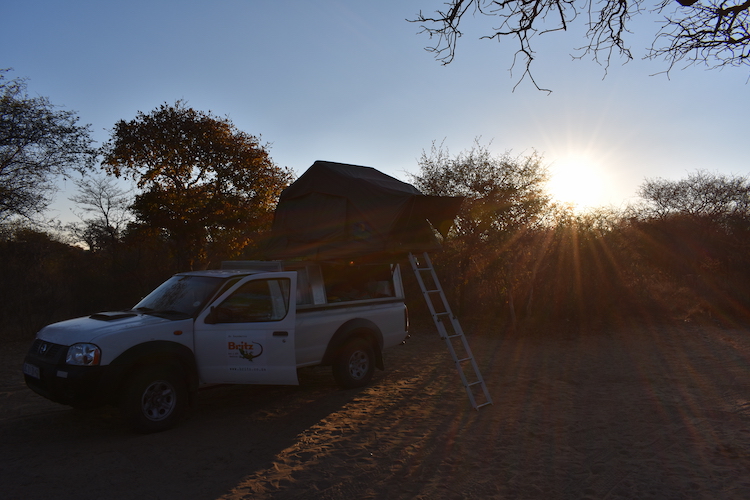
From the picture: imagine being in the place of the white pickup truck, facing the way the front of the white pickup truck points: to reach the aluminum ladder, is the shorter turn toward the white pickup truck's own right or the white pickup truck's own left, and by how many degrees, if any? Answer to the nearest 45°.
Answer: approximately 135° to the white pickup truck's own left

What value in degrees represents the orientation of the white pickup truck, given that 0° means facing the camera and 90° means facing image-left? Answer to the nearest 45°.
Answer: approximately 45°

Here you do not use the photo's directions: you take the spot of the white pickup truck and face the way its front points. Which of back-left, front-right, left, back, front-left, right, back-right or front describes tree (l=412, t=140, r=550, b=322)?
back
